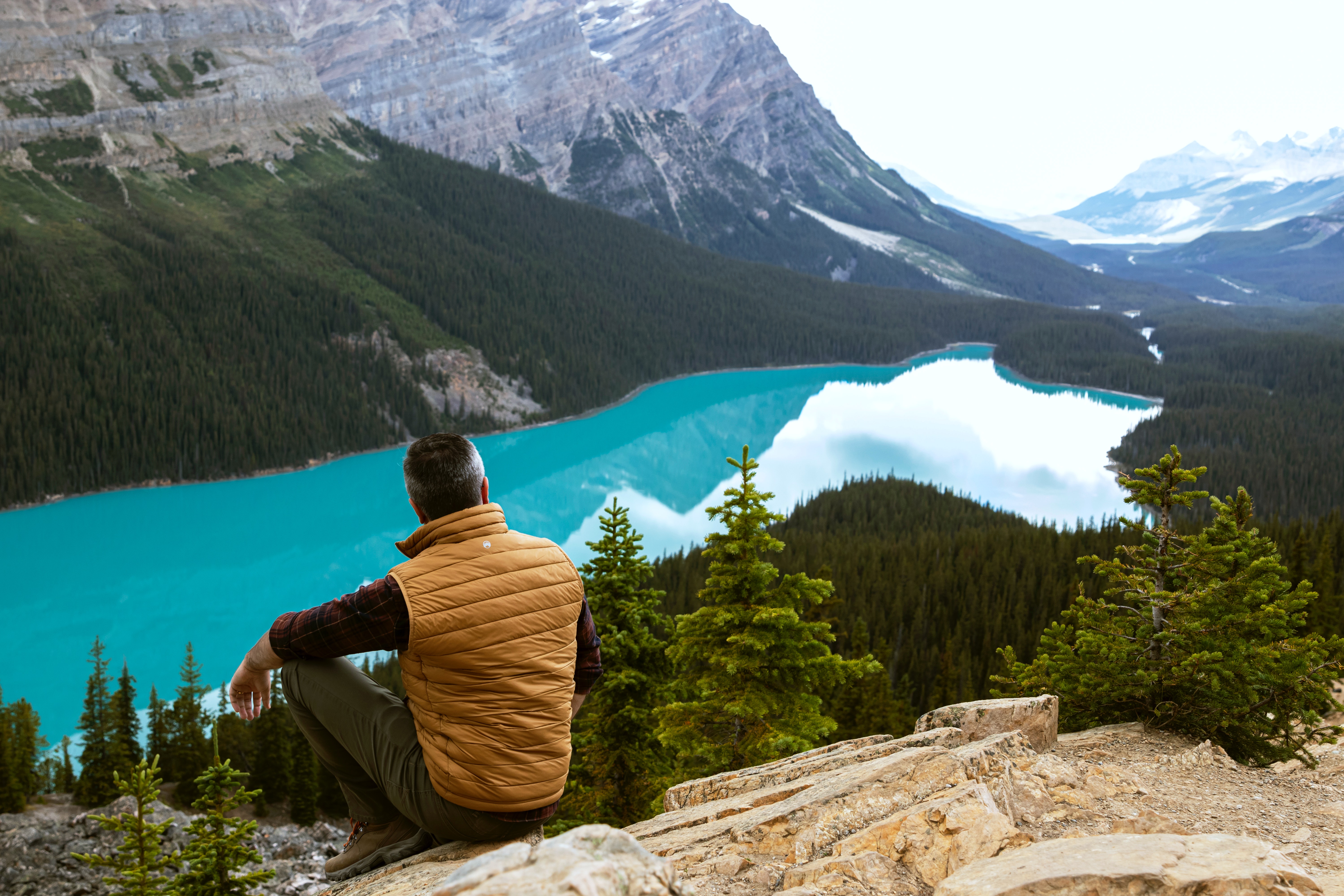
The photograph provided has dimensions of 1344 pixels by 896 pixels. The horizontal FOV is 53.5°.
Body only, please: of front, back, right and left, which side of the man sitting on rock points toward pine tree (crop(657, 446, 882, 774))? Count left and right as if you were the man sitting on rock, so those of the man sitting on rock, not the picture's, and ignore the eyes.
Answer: right

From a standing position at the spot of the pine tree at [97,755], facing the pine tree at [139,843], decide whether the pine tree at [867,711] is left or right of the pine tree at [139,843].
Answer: left

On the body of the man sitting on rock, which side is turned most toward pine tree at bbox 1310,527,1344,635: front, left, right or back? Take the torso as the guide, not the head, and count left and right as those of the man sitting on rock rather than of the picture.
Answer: right

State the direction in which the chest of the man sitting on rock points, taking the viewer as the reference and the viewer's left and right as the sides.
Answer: facing away from the viewer and to the left of the viewer

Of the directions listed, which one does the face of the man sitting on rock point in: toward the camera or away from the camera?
away from the camera

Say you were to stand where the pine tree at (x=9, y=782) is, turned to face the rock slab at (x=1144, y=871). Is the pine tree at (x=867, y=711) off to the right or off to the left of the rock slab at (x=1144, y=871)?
left

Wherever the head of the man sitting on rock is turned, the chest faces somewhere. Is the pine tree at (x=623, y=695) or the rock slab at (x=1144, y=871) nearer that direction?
the pine tree

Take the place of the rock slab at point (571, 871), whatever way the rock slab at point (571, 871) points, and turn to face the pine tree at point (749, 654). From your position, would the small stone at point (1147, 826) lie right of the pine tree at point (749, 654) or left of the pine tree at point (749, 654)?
right

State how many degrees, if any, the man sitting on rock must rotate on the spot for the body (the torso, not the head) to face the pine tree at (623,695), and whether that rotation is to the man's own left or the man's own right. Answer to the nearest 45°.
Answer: approximately 45° to the man's own right
